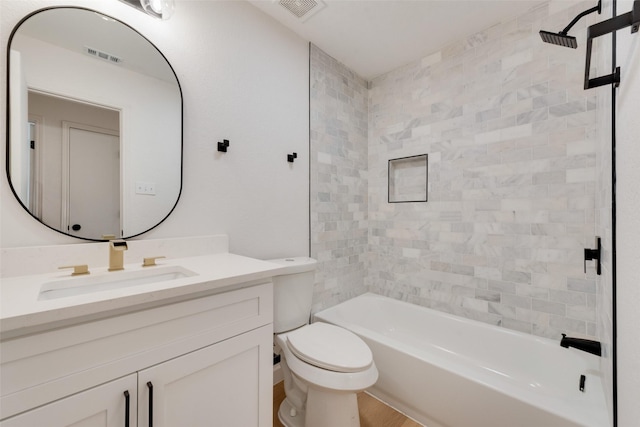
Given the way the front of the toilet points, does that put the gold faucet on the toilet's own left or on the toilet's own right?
on the toilet's own right

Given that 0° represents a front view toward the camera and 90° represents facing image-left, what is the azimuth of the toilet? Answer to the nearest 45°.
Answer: approximately 315°

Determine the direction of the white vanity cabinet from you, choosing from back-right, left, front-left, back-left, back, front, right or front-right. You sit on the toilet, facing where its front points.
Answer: right
